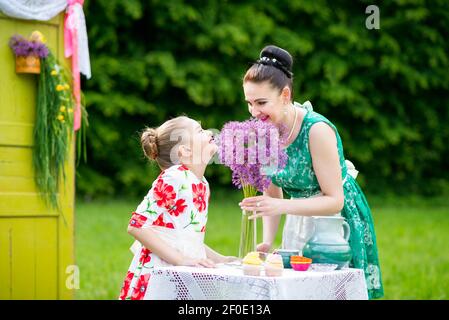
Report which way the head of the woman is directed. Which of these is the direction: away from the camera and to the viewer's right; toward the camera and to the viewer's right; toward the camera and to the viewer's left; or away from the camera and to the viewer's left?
toward the camera and to the viewer's left

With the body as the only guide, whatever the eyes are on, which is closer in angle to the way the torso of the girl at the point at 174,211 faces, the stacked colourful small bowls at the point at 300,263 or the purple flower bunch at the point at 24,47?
the stacked colourful small bowls

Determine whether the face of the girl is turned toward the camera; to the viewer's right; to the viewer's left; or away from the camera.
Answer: to the viewer's right

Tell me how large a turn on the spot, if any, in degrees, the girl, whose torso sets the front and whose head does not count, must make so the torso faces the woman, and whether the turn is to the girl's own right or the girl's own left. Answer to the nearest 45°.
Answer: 0° — they already face them

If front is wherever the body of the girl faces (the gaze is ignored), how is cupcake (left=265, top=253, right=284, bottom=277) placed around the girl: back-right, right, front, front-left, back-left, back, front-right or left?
front-right

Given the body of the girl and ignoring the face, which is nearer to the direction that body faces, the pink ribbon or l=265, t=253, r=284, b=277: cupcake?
the cupcake

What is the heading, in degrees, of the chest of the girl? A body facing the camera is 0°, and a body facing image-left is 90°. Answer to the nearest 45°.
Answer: approximately 270°

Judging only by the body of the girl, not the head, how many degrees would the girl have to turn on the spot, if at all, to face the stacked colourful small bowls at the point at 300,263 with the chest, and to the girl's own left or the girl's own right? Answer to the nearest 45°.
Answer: approximately 45° to the girl's own right

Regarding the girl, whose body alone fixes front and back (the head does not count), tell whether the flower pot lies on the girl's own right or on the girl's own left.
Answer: on the girl's own left
